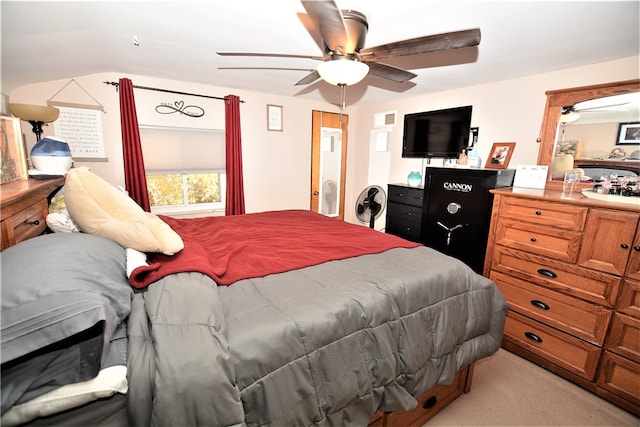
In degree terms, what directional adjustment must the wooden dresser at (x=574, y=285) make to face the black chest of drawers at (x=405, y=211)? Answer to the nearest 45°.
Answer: approximately 90° to its right

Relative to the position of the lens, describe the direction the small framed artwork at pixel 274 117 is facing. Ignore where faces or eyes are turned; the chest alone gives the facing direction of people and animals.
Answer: facing the viewer and to the right of the viewer

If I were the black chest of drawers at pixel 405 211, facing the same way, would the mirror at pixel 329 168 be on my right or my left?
on my right

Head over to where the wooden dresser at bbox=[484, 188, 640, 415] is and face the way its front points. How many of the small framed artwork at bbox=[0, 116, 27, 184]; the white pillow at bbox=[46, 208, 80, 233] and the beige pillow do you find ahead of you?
3

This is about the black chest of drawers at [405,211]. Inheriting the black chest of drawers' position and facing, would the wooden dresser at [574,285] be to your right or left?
on your left

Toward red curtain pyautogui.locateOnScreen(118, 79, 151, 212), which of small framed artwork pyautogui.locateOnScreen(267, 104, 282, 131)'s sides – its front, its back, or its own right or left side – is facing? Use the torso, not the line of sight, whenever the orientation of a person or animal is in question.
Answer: right

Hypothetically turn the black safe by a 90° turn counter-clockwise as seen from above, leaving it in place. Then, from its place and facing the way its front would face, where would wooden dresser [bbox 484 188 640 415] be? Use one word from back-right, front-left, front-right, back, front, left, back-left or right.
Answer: front

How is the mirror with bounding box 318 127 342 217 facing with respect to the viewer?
toward the camera

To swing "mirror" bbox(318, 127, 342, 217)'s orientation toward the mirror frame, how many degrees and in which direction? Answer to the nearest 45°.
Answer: approximately 45° to its left

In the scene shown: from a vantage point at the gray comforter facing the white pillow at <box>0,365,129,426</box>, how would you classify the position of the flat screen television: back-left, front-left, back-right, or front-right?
back-right

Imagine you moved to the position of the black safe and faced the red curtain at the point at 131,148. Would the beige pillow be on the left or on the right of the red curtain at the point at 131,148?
left

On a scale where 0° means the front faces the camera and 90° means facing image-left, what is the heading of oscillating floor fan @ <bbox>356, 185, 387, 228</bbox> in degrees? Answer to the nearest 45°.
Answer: approximately 45°

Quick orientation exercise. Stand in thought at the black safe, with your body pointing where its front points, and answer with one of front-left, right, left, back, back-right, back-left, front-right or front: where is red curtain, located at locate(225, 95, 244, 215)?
front-right

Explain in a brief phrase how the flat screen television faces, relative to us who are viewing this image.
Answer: facing the viewer and to the left of the viewer
